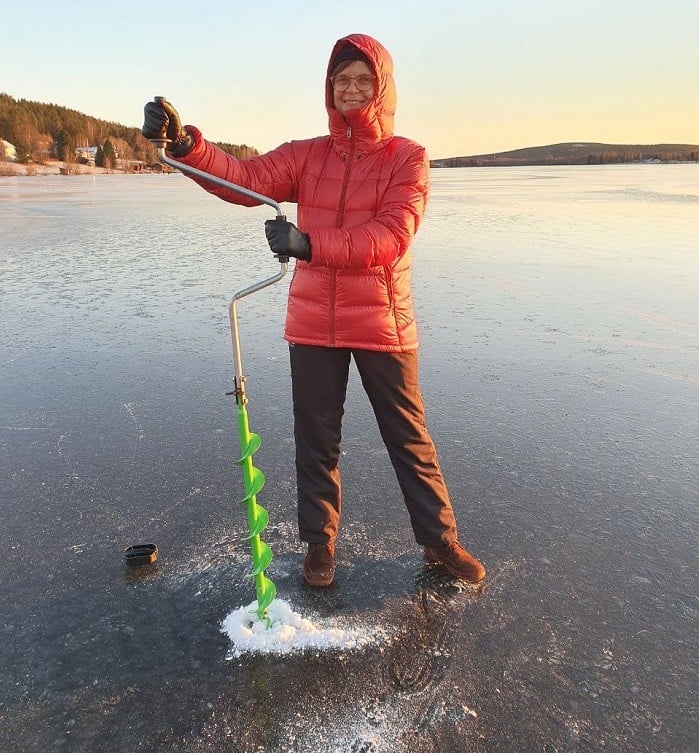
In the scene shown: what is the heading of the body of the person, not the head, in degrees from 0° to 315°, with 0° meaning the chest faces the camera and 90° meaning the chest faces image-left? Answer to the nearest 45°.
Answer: approximately 0°
